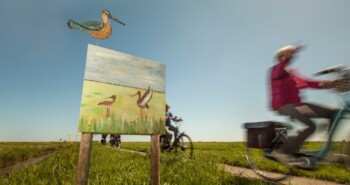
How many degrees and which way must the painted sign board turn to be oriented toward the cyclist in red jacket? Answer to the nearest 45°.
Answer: approximately 45° to its left

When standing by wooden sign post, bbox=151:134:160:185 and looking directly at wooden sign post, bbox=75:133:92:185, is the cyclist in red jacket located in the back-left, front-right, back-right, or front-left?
back-left

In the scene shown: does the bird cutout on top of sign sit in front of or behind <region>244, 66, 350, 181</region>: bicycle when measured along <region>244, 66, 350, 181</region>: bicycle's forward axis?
behind

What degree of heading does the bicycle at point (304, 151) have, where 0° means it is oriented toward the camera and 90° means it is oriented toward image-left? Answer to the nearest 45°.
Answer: approximately 270°

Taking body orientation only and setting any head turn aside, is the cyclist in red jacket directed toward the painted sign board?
no

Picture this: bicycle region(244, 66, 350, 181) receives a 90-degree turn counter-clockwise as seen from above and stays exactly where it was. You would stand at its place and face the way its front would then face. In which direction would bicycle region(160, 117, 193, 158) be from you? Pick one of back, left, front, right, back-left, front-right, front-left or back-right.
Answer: front-left

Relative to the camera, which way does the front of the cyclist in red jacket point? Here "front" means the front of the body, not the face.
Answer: to the viewer's right

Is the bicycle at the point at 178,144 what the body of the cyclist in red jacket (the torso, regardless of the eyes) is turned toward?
no

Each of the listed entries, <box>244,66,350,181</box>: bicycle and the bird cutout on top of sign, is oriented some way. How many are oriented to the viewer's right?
2

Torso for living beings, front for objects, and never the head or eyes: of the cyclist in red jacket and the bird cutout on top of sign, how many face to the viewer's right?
2

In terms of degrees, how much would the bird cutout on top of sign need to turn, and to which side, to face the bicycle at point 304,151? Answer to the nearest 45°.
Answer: approximately 45° to its right

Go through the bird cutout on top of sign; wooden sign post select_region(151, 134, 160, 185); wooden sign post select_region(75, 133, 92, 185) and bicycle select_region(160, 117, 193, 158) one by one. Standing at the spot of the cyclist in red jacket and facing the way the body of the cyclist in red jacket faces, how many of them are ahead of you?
0

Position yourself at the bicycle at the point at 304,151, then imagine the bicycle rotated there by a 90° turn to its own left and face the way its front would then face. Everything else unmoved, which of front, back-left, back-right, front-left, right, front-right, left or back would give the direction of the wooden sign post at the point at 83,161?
back-left

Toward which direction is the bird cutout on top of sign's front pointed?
to the viewer's right
